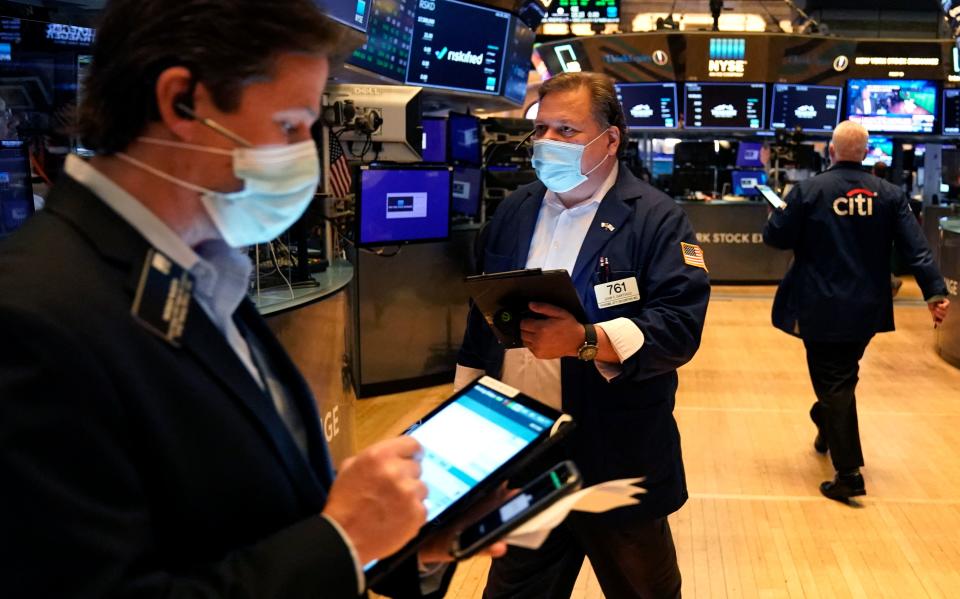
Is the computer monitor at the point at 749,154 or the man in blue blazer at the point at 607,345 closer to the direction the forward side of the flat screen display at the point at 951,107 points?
the man in blue blazer

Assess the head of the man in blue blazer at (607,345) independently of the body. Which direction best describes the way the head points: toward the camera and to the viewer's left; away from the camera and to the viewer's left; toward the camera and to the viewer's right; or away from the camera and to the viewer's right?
toward the camera and to the viewer's left

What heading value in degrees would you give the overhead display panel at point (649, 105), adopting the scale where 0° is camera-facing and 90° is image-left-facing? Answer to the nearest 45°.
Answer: approximately 0°

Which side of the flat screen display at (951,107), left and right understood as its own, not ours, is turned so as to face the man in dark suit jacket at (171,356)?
front

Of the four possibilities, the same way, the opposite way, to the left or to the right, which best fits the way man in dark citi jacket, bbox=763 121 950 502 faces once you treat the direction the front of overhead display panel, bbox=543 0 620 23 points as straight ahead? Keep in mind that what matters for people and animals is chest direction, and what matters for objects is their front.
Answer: the opposite way

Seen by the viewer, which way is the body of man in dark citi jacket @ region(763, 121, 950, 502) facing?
away from the camera

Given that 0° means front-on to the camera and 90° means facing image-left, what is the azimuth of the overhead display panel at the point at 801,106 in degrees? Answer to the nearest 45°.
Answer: approximately 0°
